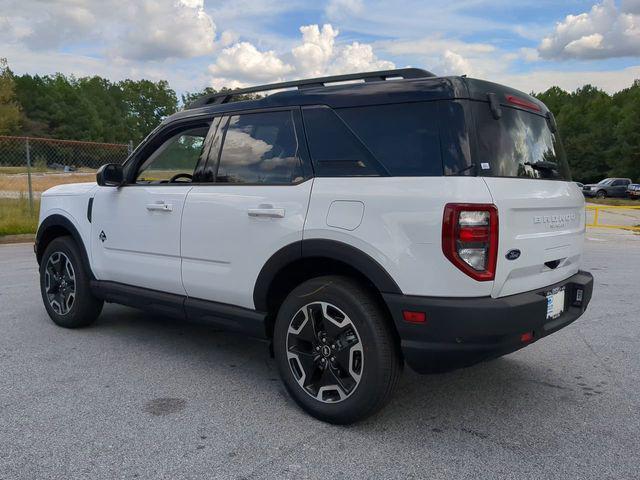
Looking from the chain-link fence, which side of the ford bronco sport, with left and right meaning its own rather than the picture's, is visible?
front

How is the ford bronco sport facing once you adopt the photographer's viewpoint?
facing away from the viewer and to the left of the viewer
